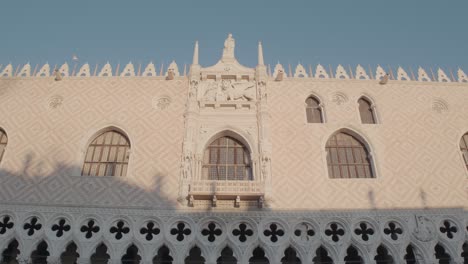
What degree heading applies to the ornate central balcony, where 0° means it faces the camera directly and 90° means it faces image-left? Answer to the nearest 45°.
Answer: approximately 0°
